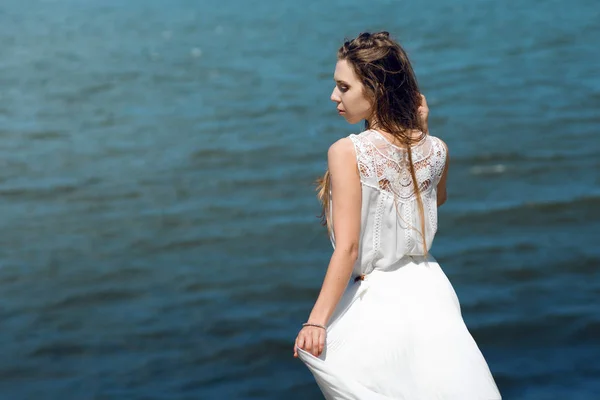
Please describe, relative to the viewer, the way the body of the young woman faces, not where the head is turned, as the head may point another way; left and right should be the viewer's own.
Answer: facing away from the viewer and to the left of the viewer
